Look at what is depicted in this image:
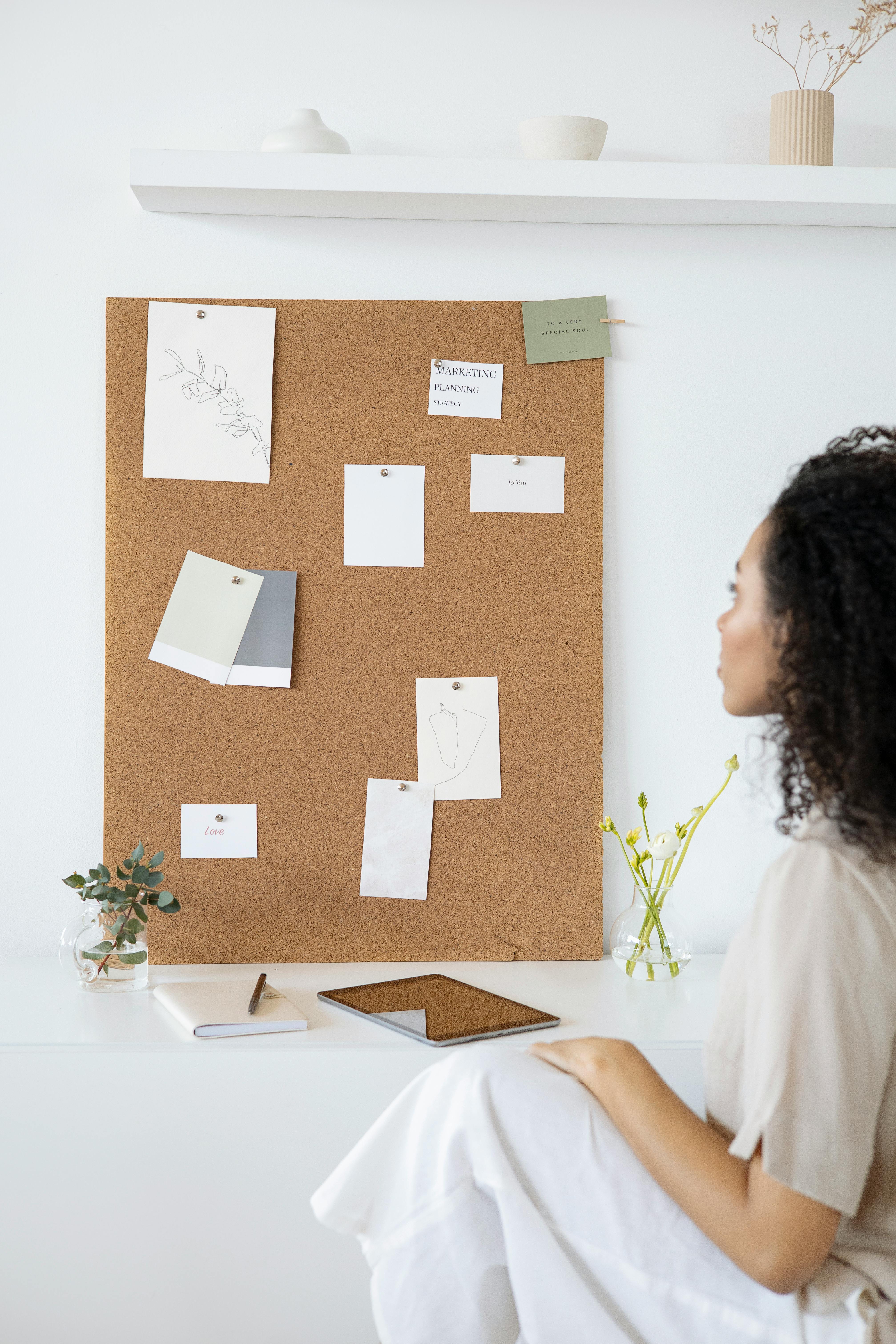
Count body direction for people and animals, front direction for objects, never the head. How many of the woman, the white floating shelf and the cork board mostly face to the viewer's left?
1

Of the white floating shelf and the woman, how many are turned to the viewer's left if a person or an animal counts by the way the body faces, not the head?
1

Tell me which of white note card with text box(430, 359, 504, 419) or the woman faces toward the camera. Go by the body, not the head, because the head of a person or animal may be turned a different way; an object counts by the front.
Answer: the white note card with text

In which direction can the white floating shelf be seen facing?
toward the camera

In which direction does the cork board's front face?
toward the camera

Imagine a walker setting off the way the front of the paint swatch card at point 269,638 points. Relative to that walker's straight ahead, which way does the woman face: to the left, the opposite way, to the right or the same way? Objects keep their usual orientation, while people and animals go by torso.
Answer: to the right

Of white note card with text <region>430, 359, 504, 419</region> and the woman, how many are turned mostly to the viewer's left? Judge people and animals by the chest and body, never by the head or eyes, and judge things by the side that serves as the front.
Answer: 1

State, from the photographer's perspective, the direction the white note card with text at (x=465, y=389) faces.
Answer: facing the viewer

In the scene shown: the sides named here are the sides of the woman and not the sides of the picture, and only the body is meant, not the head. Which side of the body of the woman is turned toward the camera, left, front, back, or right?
left

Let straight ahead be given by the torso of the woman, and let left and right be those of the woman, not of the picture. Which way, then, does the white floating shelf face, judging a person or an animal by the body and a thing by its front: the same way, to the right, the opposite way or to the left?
to the left

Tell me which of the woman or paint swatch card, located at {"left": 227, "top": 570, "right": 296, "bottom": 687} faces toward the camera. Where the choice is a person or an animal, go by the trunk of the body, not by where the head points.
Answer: the paint swatch card
